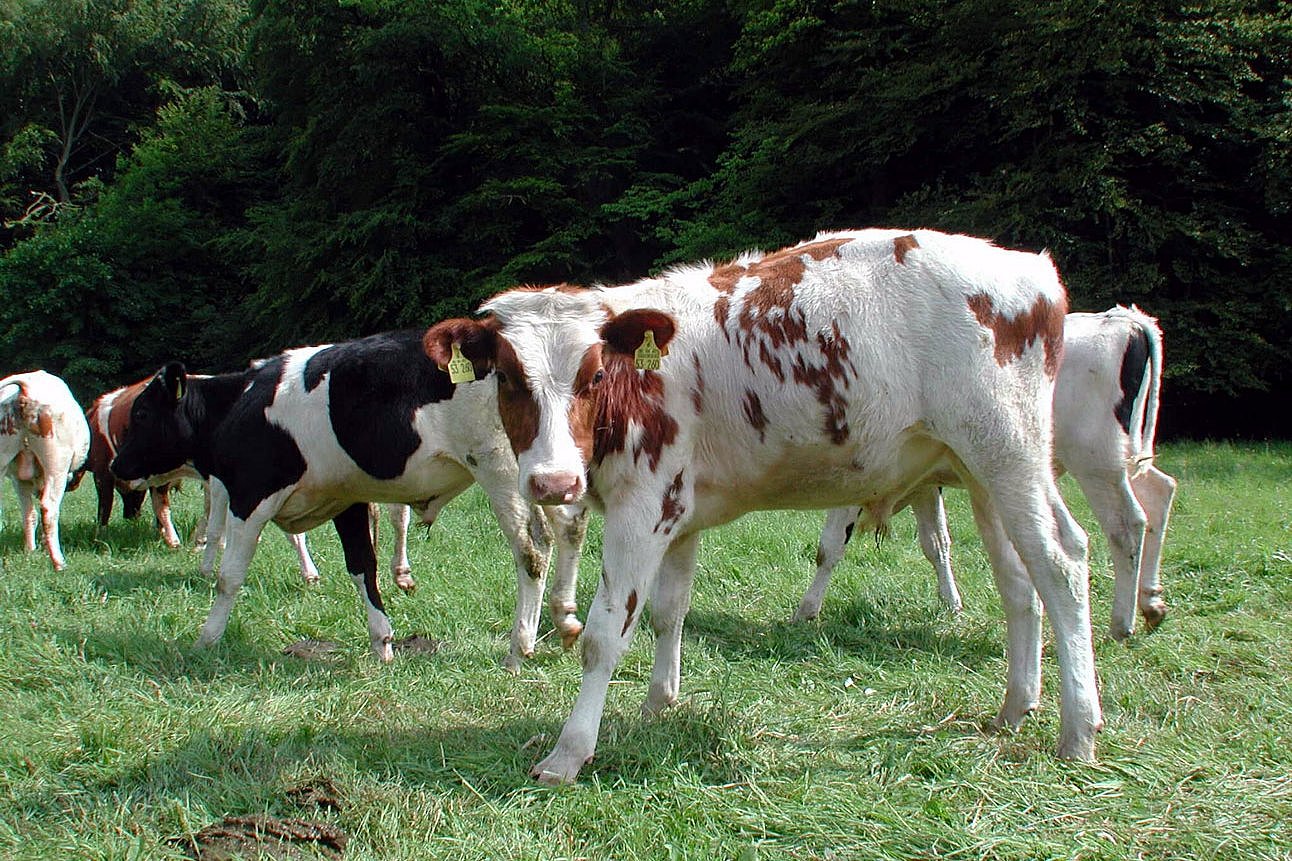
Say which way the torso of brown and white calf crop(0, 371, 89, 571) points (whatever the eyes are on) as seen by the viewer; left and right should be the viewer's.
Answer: facing away from the viewer

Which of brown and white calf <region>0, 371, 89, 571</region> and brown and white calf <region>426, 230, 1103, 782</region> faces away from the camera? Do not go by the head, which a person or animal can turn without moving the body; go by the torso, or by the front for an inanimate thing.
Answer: brown and white calf <region>0, 371, 89, 571</region>

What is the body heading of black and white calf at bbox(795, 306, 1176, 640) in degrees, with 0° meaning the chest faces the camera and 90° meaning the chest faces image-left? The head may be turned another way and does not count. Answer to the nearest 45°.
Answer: approximately 90°

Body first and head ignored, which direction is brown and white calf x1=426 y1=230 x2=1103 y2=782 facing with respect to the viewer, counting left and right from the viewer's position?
facing to the left of the viewer

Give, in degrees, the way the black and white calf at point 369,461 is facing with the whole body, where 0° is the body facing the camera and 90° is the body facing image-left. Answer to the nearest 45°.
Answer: approximately 90°

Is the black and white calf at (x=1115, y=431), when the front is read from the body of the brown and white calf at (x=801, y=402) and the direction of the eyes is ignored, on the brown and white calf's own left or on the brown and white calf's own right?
on the brown and white calf's own right

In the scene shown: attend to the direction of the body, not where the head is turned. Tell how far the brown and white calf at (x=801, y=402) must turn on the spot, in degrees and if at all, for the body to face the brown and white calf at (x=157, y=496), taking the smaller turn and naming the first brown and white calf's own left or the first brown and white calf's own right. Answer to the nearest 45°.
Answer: approximately 45° to the first brown and white calf's own right
